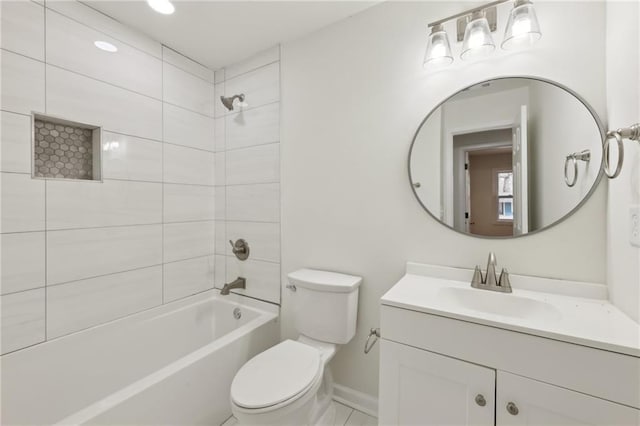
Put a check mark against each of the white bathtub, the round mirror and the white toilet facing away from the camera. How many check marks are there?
0

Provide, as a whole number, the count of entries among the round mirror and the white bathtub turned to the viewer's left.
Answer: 0

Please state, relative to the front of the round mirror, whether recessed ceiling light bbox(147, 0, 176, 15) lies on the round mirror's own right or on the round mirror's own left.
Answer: on the round mirror's own right

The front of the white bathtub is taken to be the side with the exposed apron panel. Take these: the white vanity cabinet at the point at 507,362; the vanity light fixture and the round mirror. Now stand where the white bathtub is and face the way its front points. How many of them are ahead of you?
3

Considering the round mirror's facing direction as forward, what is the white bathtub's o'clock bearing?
The white bathtub is roughly at 2 o'clock from the round mirror.

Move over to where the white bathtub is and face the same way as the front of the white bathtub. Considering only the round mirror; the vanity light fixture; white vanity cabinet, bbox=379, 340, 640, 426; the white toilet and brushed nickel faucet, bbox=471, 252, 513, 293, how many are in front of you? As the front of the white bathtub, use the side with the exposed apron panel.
5

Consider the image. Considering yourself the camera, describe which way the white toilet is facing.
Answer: facing the viewer and to the left of the viewer

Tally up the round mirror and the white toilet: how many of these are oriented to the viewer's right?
0

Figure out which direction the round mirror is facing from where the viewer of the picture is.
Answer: facing the viewer

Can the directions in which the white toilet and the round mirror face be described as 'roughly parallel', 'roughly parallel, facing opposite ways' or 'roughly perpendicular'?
roughly parallel

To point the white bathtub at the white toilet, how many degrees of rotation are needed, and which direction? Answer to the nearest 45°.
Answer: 0° — it already faces it

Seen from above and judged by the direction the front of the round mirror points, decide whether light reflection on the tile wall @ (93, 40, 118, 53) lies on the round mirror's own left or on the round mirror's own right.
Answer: on the round mirror's own right

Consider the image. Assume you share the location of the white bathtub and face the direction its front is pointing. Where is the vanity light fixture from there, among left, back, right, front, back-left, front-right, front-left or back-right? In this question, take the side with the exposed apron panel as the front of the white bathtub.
front
